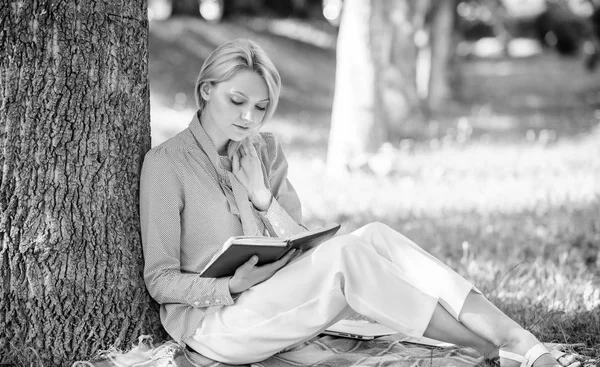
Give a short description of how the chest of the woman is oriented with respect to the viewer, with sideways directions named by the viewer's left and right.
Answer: facing the viewer and to the right of the viewer

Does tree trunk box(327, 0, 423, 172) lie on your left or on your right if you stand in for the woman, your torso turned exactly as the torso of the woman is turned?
on your left

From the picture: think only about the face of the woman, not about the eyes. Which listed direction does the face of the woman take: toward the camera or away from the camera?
toward the camera

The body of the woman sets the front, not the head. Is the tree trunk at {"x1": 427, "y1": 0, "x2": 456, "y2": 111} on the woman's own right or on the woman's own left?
on the woman's own left
